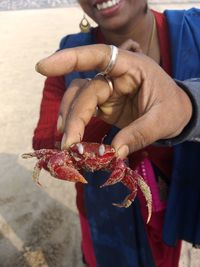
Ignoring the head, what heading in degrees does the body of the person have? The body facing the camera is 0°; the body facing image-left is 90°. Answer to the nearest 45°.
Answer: approximately 0°

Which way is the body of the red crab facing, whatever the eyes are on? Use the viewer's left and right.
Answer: facing the viewer
